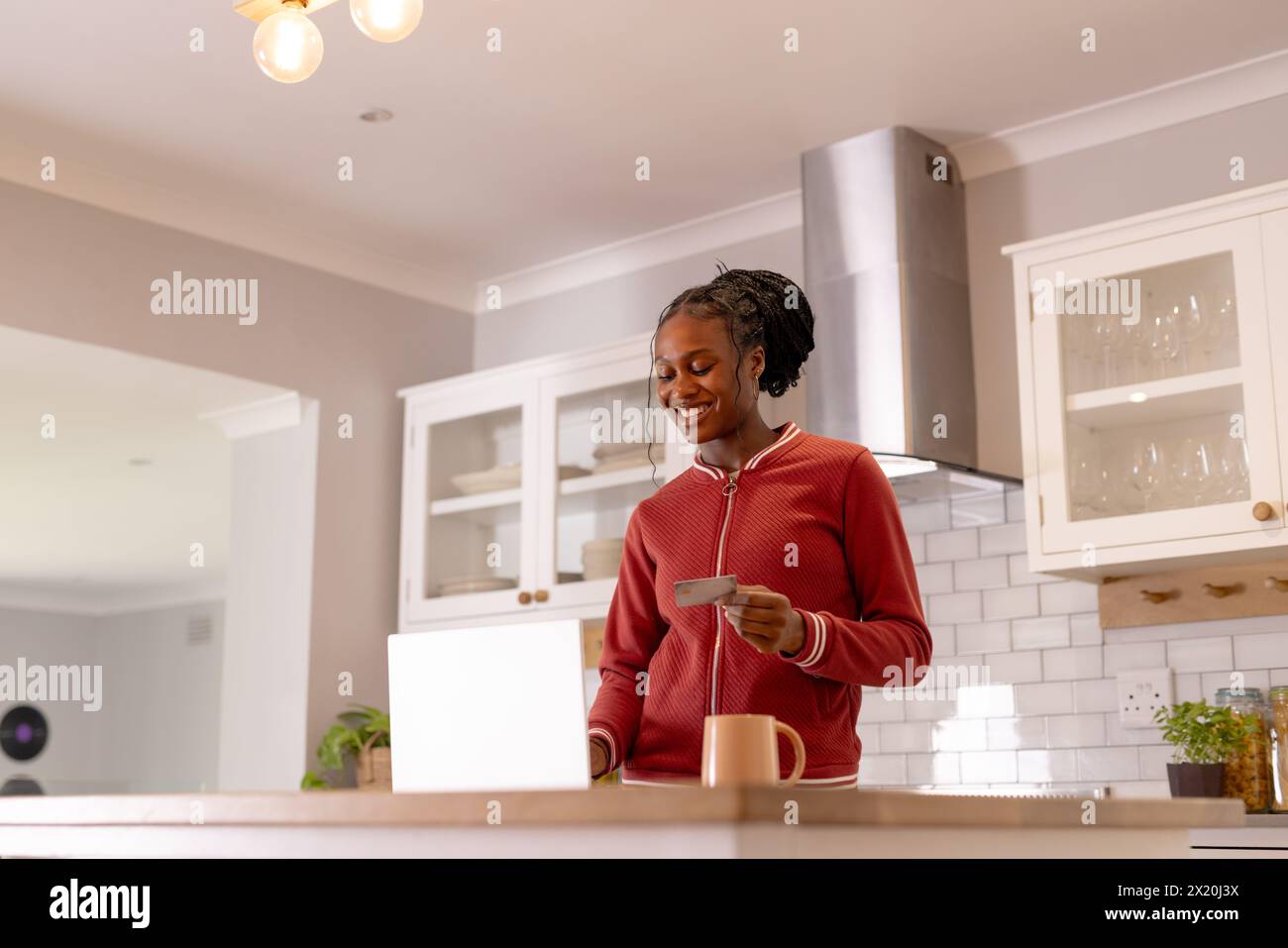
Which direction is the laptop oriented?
away from the camera

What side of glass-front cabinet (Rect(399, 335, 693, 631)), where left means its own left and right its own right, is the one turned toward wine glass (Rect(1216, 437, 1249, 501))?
left

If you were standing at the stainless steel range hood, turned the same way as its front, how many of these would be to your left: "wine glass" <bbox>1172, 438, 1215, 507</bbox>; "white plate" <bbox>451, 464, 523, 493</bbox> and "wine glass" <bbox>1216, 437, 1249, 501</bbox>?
2

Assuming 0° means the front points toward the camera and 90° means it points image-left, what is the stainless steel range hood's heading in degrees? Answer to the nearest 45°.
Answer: approximately 45°

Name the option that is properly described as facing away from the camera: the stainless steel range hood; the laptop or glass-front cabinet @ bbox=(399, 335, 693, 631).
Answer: the laptop

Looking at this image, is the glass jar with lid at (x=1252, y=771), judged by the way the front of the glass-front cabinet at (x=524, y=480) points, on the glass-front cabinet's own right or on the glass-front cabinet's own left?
on the glass-front cabinet's own left

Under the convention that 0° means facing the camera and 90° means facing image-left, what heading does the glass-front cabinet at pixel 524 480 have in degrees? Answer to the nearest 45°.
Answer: approximately 45°

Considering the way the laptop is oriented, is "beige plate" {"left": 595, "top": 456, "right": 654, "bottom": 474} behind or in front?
in front

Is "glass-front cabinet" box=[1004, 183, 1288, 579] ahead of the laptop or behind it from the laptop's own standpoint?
ahead

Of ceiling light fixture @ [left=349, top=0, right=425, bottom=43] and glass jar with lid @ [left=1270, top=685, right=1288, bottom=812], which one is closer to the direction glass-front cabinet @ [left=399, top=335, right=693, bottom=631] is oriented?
the ceiling light fixture
